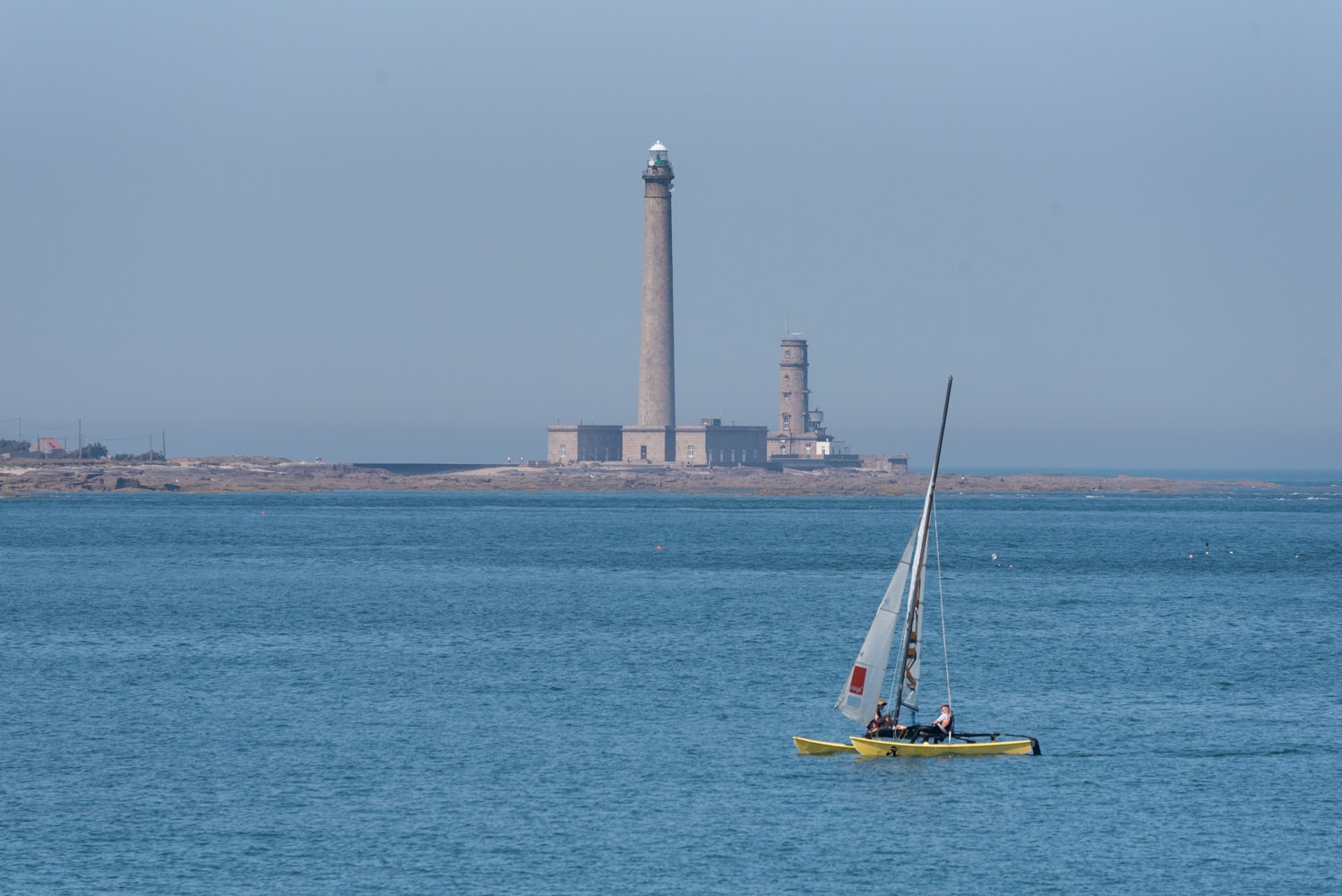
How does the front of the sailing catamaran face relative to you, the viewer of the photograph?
facing the viewer and to the left of the viewer
